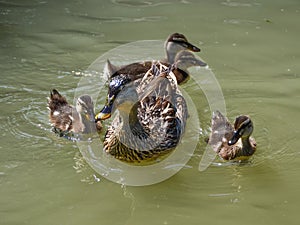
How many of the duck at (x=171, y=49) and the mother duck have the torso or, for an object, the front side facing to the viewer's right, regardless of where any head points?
1

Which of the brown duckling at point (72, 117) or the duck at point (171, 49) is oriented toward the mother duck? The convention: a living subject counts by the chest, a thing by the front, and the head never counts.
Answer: the brown duckling

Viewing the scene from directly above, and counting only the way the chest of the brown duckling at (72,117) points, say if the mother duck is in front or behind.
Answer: in front

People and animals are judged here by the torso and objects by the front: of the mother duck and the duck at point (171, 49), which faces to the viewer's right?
the duck

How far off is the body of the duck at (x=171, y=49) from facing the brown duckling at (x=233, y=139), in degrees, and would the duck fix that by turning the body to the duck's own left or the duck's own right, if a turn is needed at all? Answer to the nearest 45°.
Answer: approximately 90° to the duck's own right

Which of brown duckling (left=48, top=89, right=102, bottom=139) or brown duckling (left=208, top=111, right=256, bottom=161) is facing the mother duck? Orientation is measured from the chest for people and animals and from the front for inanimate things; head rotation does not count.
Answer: brown duckling (left=48, top=89, right=102, bottom=139)

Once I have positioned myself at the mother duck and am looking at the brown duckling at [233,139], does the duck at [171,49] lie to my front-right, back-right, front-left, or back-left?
front-left

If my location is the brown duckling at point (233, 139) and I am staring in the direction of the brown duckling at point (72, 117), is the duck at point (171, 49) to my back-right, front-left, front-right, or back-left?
front-right

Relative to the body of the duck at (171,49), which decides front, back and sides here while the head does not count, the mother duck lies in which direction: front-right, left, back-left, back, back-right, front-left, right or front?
right

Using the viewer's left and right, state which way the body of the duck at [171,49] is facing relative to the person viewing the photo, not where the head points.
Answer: facing to the right of the viewer

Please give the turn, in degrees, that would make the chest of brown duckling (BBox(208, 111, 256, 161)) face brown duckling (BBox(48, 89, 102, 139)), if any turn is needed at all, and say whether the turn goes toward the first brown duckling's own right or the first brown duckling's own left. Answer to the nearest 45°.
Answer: approximately 135° to the first brown duckling's own right

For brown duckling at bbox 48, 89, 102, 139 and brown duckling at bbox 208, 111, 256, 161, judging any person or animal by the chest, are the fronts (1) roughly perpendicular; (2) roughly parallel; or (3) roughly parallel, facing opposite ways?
roughly parallel
